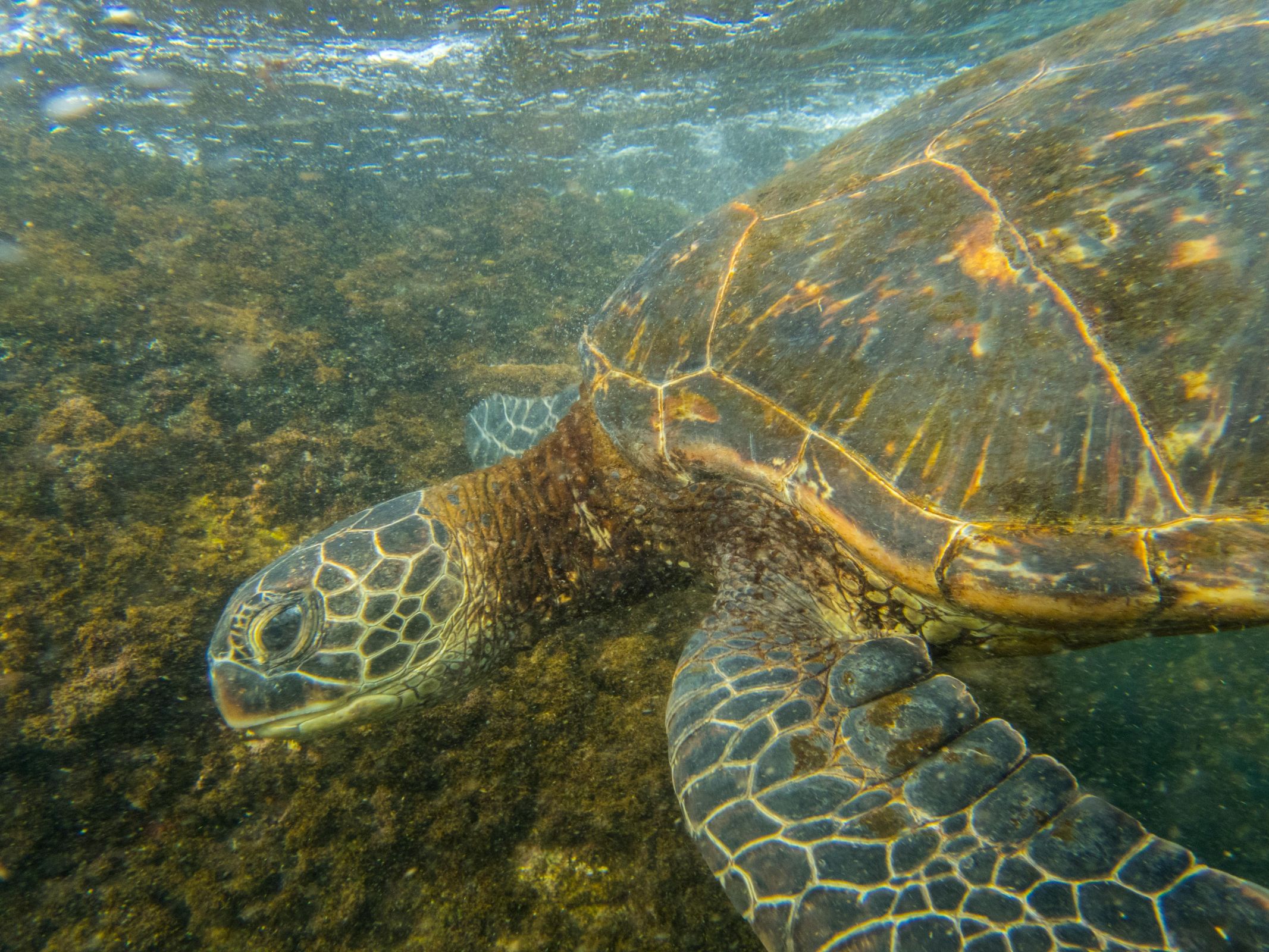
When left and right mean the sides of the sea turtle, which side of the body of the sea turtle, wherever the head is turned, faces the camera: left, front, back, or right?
left
